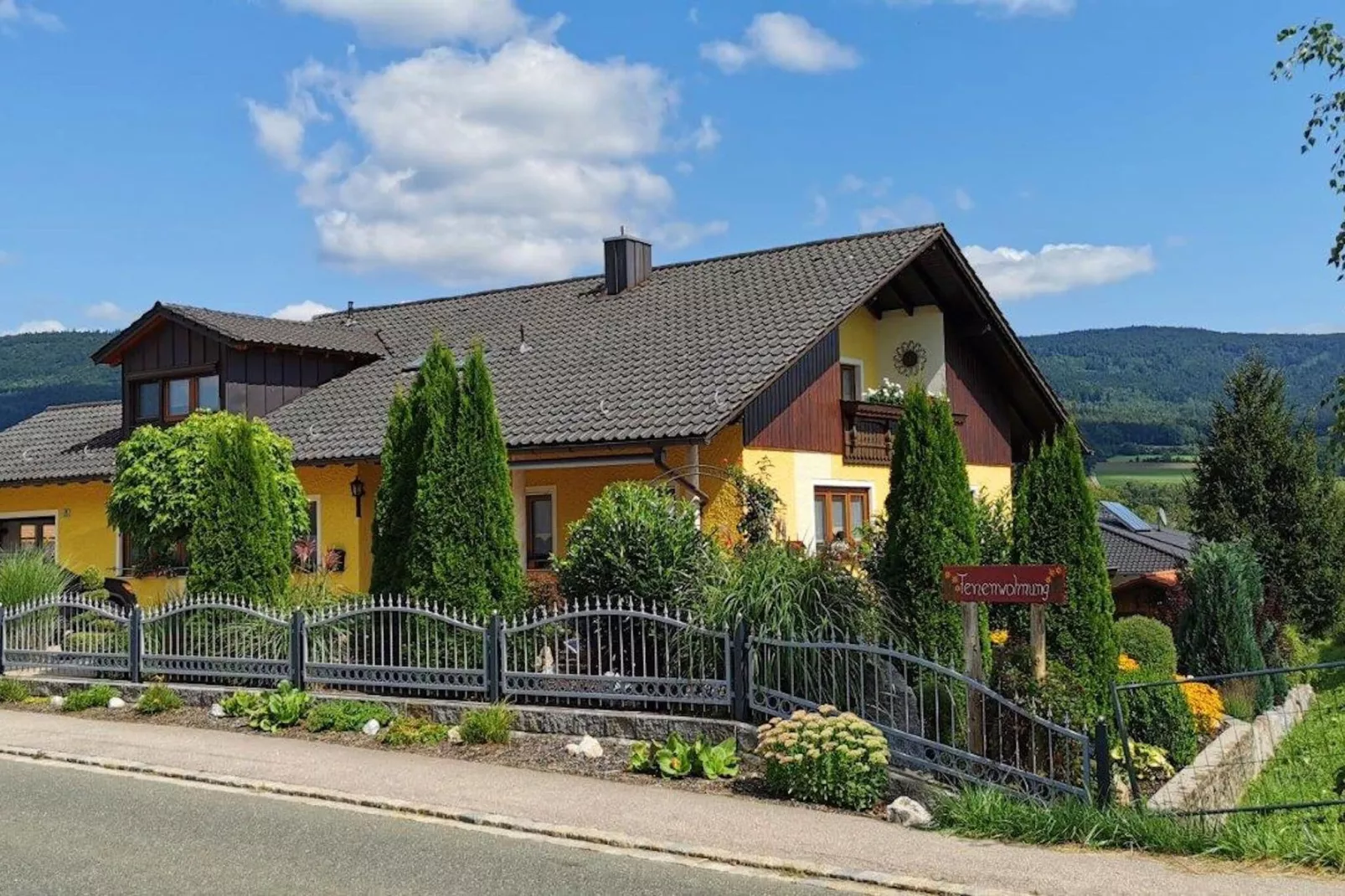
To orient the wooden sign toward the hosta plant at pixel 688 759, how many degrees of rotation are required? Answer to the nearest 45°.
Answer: approximately 90° to its right

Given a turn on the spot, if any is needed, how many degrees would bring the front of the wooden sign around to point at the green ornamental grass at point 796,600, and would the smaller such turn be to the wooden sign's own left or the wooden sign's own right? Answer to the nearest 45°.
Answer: approximately 135° to the wooden sign's own right

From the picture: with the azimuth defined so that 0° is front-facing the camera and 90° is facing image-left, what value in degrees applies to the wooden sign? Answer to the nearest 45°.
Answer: approximately 0°

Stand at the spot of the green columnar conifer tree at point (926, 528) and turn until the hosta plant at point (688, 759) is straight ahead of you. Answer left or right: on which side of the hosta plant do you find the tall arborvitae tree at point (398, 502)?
right

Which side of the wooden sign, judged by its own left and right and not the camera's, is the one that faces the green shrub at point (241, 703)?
right
